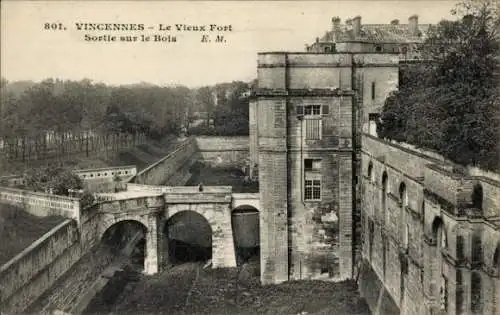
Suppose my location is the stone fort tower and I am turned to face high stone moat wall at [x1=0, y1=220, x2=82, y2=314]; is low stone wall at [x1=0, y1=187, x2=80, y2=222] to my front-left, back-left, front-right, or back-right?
front-right
